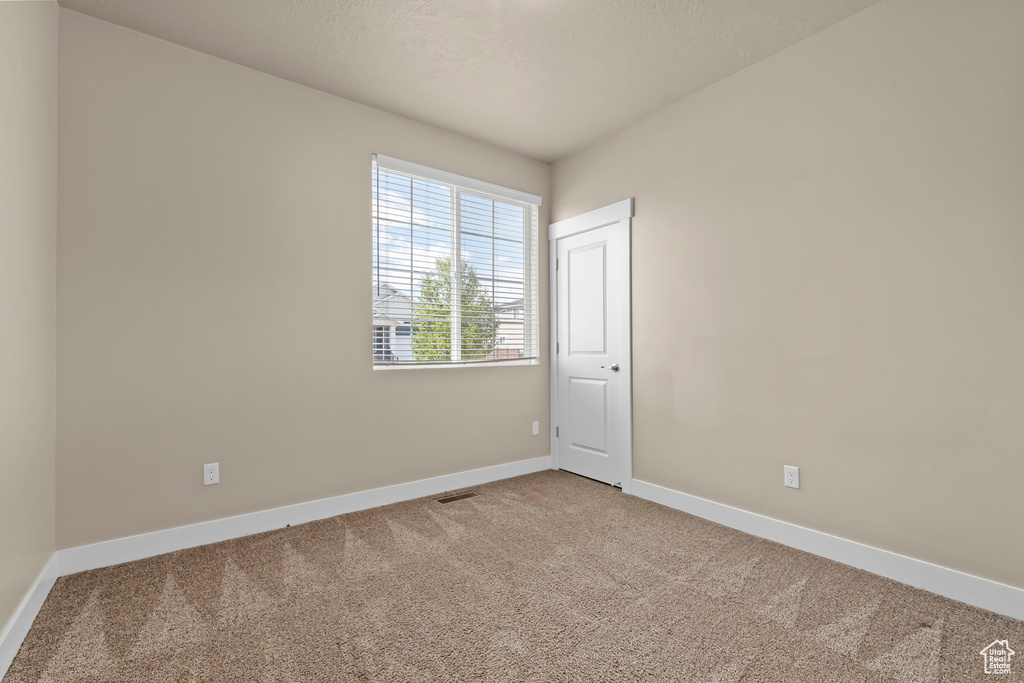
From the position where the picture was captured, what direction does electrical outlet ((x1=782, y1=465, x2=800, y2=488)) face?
facing the viewer and to the left of the viewer

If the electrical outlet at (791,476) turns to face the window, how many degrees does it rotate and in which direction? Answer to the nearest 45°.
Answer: approximately 45° to its right

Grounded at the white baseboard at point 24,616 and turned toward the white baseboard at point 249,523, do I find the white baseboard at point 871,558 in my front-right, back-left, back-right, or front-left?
front-right

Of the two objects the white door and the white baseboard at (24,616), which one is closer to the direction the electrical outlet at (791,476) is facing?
the white baseboard

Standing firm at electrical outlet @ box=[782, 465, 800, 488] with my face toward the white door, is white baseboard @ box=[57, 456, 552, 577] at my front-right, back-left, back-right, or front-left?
front-left

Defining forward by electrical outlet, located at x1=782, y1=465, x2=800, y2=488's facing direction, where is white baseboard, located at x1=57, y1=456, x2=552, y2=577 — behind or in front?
in front

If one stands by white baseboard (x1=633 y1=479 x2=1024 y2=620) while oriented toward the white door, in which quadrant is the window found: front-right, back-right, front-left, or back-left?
front-left

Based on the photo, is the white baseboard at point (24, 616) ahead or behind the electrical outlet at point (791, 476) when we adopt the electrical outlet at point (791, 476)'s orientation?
ahead
